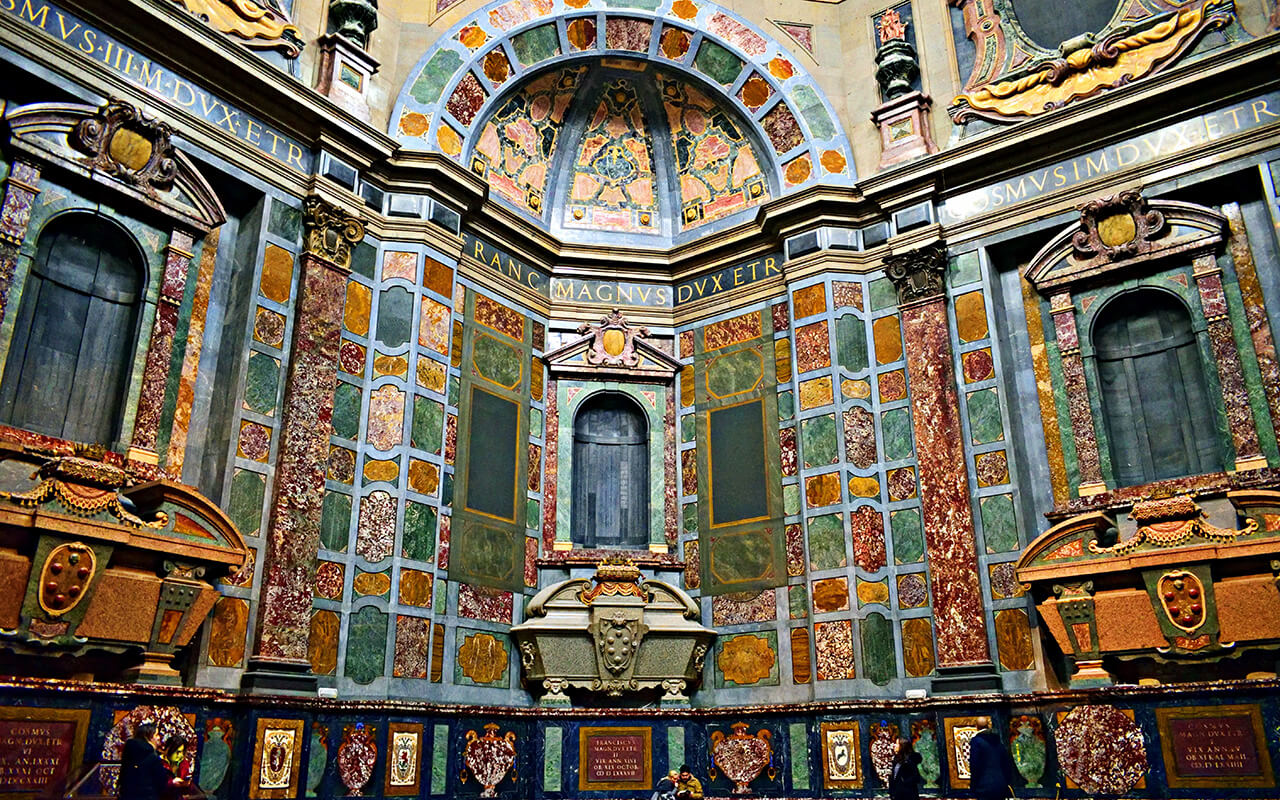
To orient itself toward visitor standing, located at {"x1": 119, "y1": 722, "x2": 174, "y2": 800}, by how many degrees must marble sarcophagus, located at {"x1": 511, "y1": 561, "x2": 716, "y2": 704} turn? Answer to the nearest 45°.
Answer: approximately 45° to its right

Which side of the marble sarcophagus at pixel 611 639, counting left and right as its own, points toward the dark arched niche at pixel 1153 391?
left

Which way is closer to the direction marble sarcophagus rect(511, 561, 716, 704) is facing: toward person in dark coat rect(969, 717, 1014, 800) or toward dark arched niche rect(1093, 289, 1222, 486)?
the person in dark coat

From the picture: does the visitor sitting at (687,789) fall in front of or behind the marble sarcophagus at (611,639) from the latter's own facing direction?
in front

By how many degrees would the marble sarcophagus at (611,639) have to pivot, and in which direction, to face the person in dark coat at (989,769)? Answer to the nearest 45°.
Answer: approximately 45° to its left

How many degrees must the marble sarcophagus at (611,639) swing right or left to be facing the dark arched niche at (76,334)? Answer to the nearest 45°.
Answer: approximately 45° to its right

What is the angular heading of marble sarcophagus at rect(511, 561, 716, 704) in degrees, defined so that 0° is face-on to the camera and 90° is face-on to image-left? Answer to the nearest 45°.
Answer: approximately 0°

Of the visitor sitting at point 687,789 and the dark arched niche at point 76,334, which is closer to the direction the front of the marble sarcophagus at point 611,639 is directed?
the visitor sitting

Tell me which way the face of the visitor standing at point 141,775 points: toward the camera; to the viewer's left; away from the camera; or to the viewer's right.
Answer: away from the camera
